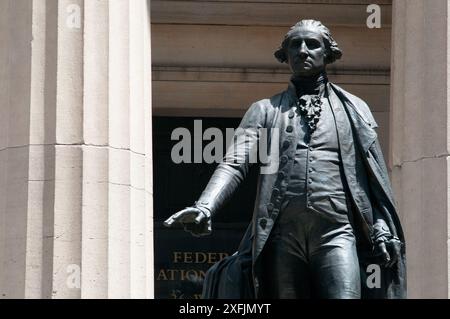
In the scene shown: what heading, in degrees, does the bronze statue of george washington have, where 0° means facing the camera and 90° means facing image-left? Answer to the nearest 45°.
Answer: approximately 0°

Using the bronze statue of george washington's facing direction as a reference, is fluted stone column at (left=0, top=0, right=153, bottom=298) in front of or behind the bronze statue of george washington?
behind

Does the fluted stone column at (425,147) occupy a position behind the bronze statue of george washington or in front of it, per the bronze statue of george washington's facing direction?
behind

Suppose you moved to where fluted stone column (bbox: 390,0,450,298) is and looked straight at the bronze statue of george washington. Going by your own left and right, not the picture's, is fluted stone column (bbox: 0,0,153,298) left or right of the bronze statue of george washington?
right

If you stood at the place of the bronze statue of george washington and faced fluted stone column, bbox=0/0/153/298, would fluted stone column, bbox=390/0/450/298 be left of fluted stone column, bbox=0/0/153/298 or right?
right
